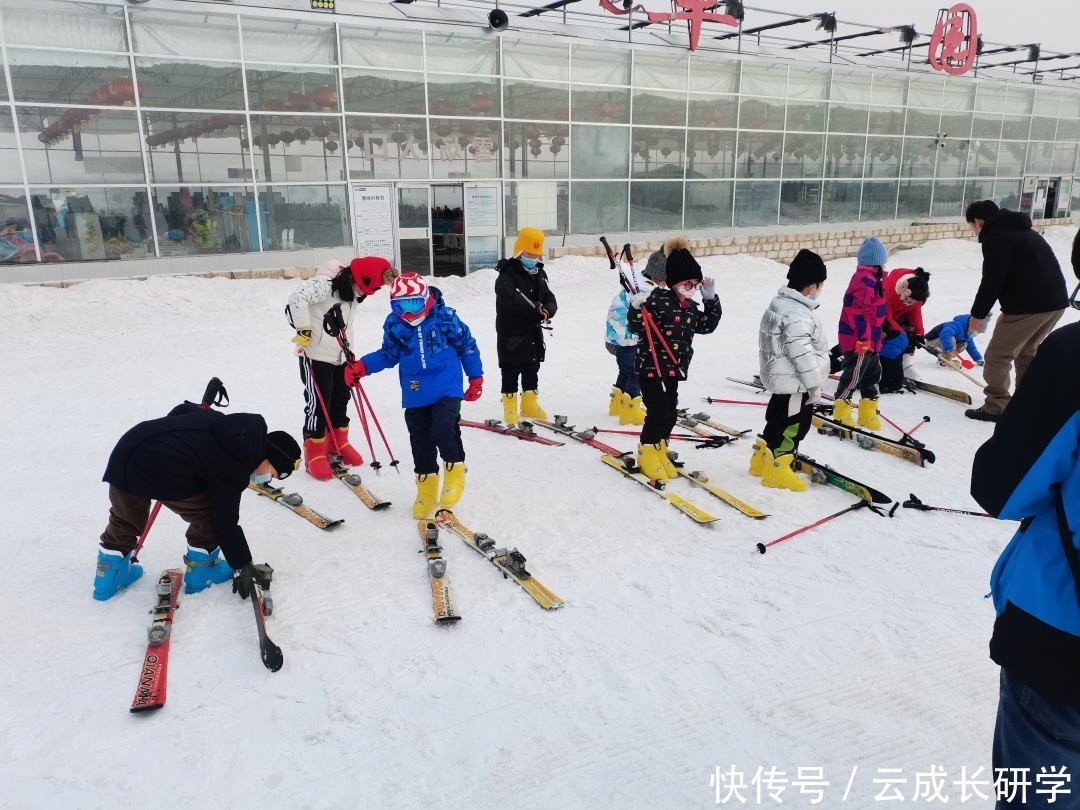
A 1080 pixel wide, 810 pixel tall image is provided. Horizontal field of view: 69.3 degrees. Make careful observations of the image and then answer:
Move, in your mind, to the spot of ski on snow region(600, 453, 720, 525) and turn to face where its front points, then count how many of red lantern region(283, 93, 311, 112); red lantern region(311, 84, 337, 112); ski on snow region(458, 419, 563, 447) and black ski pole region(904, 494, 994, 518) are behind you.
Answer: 3

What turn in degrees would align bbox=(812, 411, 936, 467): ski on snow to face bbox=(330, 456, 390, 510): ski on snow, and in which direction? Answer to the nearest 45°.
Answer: approximately 90° to its right

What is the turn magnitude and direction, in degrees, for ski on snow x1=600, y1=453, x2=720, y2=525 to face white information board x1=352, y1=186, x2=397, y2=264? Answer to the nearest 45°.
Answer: approximately 180°

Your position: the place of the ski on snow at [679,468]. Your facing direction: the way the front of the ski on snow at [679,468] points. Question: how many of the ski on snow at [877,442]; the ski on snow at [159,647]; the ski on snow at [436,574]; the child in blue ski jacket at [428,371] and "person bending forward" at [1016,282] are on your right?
3

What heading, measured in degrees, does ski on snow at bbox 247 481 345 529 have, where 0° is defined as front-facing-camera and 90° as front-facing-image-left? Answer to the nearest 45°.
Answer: approximately 315°

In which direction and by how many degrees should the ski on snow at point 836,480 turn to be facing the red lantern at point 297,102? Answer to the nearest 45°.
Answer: approximately 180°

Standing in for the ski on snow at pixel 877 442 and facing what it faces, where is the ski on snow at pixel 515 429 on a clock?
the ski on snow at pixel 515 429 is roughly at 4 o'clock from the ski on snow at pixel 877 442.

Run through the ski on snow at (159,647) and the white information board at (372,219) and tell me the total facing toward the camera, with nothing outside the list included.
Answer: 2

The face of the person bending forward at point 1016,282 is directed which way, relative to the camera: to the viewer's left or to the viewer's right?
to the viewer's left

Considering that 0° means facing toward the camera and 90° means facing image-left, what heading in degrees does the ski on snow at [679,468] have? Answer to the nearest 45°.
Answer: approximately 315°
